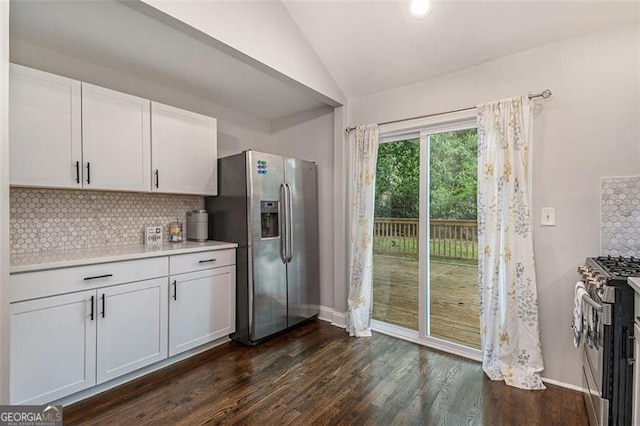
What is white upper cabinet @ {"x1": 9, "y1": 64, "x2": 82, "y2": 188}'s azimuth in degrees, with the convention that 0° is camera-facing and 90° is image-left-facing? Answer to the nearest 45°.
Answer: approximately 315°

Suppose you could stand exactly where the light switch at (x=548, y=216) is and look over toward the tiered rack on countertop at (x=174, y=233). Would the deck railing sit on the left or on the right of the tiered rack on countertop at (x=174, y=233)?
right

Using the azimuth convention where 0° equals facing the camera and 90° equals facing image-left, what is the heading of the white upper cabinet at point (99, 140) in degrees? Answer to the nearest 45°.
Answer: approximately 315°

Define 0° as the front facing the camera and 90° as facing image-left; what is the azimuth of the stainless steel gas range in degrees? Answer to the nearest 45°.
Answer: approximately 45°

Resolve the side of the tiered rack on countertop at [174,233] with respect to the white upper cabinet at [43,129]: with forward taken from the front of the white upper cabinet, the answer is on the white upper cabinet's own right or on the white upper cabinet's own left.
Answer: on the white upper cabinet's own left
